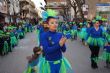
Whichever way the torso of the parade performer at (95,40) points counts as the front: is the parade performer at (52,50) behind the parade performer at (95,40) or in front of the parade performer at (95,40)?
in front

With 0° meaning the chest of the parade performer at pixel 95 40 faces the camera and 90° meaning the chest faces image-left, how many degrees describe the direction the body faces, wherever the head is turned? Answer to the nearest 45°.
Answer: approximately 0°
